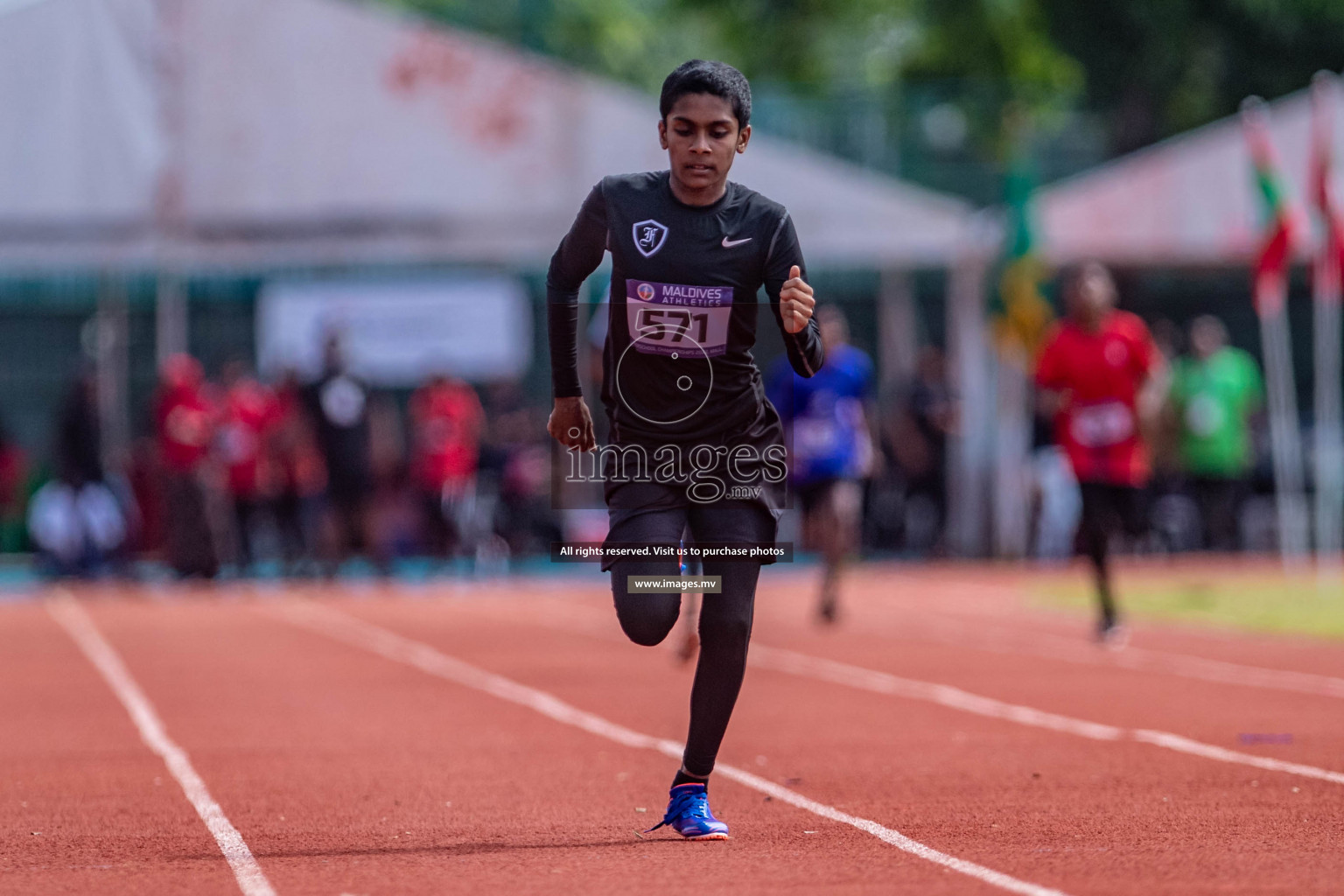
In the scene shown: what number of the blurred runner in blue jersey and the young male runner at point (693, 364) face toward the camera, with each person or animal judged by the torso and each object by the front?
2

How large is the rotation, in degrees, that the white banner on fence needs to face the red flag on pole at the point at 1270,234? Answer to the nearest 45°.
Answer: approximately 45° to its left

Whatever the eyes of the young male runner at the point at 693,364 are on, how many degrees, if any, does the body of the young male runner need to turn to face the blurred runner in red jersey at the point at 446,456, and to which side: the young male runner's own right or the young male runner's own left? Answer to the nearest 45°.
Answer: approximately 180°

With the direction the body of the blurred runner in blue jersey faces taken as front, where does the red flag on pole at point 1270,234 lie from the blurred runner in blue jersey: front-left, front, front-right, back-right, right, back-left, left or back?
back-left
